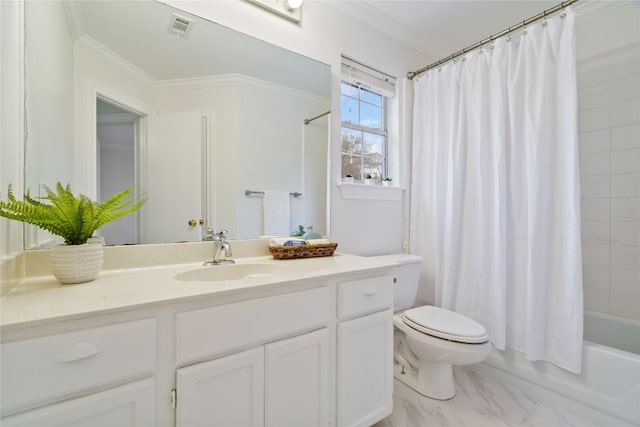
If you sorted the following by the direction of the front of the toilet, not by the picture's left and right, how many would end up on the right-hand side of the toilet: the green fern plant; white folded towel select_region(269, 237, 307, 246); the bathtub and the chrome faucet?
3

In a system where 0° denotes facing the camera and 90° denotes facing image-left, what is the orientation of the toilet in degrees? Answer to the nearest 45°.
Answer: approximately 315°

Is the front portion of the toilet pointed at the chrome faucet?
no

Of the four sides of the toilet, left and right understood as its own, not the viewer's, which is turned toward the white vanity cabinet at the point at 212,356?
right

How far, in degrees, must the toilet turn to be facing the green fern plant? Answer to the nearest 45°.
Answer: approximately 90° to its right

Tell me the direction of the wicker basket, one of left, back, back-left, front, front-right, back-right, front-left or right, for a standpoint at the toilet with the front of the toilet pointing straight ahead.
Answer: right

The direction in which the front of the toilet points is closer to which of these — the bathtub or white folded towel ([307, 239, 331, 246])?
the bathtub

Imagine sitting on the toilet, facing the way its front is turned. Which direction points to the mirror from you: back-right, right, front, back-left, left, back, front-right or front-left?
right

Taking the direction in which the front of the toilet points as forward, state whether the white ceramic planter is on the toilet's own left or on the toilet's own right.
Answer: on the toilet's own right

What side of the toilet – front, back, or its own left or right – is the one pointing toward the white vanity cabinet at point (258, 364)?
right
